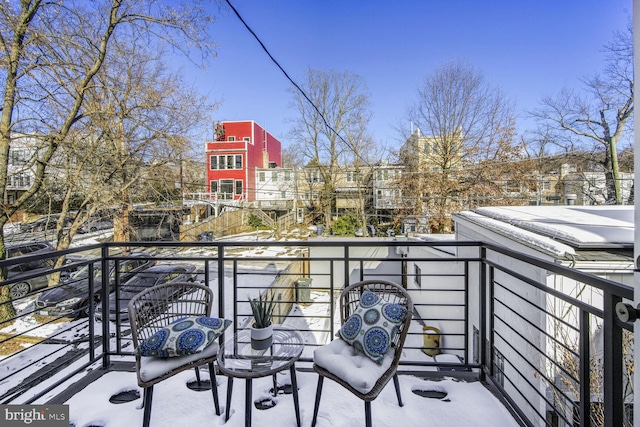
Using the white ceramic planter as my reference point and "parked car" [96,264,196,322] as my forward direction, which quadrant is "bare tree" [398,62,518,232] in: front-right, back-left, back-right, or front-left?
front-right

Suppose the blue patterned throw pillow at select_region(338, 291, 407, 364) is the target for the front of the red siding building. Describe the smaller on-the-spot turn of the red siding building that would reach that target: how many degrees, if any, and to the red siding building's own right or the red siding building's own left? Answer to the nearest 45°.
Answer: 0° — it already faces it

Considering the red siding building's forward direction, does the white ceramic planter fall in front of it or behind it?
in front

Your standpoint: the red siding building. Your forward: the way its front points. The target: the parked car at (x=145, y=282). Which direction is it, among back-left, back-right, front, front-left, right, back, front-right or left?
front

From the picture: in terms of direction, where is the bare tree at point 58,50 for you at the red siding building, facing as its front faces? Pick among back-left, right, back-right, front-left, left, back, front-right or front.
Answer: front

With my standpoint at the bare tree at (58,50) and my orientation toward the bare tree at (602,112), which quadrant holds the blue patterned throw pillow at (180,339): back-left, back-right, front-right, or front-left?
front-right

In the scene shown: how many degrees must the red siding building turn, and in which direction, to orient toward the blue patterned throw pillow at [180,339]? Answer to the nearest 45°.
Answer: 0° — it already faces it

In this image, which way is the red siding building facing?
toward the camera

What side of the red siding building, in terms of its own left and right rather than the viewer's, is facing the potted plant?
front
